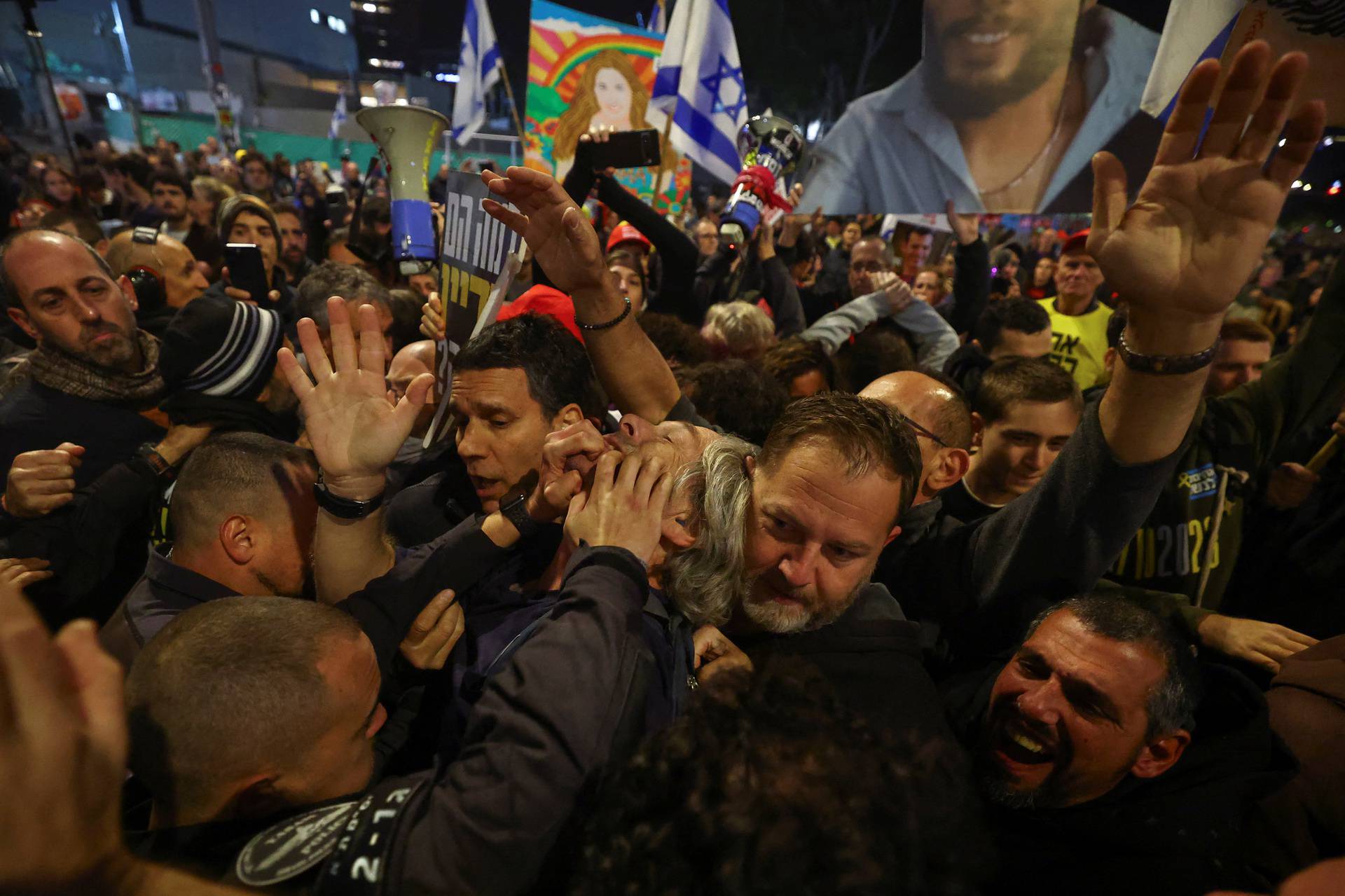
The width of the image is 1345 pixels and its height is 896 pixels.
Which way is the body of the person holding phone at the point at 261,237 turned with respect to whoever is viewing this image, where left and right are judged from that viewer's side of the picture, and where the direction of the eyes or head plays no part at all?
facing the viewer

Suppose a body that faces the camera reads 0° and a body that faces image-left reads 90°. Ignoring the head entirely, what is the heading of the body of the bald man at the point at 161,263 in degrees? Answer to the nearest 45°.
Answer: approximately 270°

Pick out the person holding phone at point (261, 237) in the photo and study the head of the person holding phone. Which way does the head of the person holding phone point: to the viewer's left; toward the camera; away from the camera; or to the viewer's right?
toward the camera

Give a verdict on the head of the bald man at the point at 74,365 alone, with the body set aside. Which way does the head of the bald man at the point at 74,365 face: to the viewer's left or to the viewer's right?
to the viewer's right

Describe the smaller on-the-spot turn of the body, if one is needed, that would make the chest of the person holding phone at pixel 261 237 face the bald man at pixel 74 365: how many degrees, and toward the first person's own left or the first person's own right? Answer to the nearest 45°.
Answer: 0° — they already face them

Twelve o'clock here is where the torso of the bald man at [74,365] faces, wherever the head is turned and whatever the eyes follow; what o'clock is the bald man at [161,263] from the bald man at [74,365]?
the bald man at [161,263] is roughly at 8 o'clock from the bald man at [74,365].
